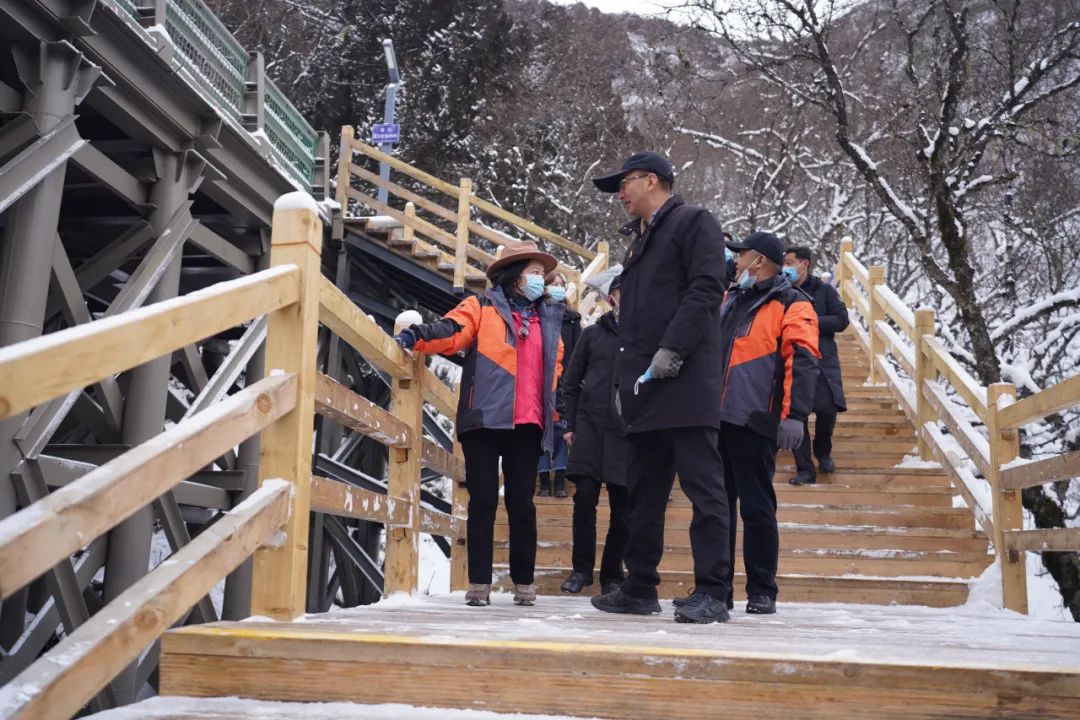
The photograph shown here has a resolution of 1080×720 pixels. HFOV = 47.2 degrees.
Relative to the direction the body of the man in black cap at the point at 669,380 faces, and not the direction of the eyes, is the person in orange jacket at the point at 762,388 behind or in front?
behind

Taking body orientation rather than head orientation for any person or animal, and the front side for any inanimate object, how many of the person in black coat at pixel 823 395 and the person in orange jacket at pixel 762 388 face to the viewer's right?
0

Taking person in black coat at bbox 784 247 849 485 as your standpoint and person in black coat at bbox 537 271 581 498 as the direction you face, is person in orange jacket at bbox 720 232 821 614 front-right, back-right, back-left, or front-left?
front-left

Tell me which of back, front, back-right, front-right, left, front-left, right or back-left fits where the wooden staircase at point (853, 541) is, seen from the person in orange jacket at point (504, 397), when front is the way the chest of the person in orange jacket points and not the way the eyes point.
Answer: left

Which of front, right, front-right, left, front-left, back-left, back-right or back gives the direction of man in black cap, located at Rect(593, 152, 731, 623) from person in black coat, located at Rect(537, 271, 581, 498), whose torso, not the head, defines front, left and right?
front

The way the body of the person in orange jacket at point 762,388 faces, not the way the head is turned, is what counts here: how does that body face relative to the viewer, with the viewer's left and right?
facing the viewer and to the left of the viewer

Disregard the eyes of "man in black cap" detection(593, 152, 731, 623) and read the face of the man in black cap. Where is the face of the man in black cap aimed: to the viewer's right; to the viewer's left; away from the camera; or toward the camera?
to the viewer's left

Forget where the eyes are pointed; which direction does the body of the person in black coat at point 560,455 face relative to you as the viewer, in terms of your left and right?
facing the viewer

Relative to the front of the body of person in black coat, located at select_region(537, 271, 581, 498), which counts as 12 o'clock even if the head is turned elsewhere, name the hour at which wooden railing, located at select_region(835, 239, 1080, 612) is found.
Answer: The wooden railing is roughly at 10 o'clock from the person in black coat.

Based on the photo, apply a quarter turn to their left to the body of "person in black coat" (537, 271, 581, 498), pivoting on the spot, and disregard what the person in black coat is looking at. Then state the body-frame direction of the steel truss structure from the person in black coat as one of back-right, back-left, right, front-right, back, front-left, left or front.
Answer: back

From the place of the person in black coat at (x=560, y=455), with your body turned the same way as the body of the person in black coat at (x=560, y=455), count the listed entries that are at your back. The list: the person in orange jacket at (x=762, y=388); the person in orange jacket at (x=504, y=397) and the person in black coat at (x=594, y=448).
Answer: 0

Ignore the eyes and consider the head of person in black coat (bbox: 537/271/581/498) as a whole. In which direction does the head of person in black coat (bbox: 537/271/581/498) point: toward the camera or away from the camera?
toward the camera

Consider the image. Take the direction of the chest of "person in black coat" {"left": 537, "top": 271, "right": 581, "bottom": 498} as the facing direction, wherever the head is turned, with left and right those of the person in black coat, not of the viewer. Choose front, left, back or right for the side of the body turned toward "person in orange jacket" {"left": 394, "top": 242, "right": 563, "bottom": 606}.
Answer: front
